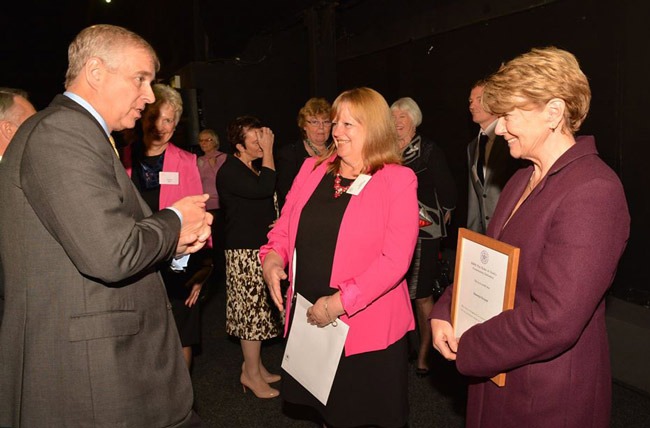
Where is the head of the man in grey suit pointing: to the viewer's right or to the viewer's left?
to the viewer's right

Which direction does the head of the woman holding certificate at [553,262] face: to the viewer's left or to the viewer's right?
to the viewer's left

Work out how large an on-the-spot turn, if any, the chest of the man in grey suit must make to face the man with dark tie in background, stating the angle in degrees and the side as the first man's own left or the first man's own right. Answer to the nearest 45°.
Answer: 0° — they already face them

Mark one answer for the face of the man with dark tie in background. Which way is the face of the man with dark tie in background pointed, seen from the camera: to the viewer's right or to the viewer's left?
to the viewer's left

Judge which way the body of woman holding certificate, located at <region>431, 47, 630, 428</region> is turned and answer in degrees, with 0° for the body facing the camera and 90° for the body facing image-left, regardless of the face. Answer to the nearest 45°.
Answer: approximately 90°

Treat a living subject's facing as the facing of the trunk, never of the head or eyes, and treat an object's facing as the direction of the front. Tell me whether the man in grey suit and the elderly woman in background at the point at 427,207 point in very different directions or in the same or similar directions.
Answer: very different directions

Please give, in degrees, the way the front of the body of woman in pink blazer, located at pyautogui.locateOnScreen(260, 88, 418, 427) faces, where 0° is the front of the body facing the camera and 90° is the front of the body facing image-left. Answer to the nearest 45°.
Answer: approximately 45°

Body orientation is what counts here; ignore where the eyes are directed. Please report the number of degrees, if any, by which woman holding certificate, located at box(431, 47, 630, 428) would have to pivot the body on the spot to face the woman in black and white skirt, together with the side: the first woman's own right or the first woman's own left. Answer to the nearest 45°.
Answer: approximately 45° to the first woman's own right

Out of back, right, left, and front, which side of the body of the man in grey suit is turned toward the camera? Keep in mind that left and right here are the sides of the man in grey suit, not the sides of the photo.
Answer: right

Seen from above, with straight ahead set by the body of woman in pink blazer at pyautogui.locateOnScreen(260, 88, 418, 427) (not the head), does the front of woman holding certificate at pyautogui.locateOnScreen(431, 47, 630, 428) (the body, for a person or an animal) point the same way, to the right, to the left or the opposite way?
to the right

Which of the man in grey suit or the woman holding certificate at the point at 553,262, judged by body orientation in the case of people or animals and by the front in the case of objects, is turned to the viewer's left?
the woman holding certificate

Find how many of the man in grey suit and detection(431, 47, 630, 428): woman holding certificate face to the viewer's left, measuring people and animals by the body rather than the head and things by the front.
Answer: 1

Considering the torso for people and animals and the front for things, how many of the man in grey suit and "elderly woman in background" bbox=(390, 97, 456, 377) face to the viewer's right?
1
